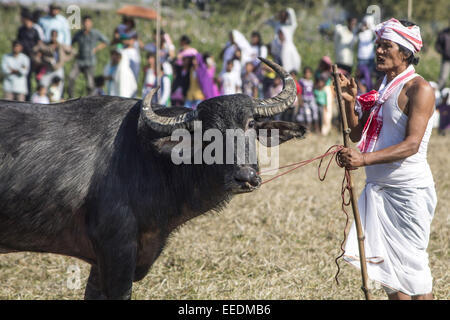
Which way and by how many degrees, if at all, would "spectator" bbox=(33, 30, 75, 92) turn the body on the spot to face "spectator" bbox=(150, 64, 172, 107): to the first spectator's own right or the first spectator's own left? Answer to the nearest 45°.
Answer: approximately 45° to the first spectator's own left

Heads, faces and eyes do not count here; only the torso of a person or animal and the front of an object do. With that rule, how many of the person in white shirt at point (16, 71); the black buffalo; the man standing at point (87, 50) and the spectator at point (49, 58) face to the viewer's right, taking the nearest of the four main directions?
1

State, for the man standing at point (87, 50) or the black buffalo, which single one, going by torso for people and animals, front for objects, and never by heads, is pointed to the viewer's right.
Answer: the black buffalo

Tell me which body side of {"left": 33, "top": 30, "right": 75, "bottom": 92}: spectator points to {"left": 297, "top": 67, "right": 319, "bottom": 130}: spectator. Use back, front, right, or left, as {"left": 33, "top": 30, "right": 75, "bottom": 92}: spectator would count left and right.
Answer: left

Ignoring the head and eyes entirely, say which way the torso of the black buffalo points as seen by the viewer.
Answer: to the viewer's right

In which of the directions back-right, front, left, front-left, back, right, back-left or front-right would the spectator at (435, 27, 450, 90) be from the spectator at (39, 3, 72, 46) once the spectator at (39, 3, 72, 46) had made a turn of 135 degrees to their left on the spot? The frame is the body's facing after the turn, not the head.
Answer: front-right

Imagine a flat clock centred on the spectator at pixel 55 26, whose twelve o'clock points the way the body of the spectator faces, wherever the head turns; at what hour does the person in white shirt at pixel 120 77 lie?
The person in white shirt is roughly at 10 o'clock from the spectator.

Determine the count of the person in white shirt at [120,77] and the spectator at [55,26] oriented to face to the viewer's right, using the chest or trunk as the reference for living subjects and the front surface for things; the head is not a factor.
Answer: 0

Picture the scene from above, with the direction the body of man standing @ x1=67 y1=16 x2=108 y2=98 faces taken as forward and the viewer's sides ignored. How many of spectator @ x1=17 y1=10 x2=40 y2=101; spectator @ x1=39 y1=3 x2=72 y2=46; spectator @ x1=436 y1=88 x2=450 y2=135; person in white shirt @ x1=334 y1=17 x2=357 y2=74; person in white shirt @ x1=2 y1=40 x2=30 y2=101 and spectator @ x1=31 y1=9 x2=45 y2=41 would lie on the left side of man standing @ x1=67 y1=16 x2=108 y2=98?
2

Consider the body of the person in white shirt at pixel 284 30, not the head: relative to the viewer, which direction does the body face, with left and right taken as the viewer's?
facing the viewer and to the left of the viewer
